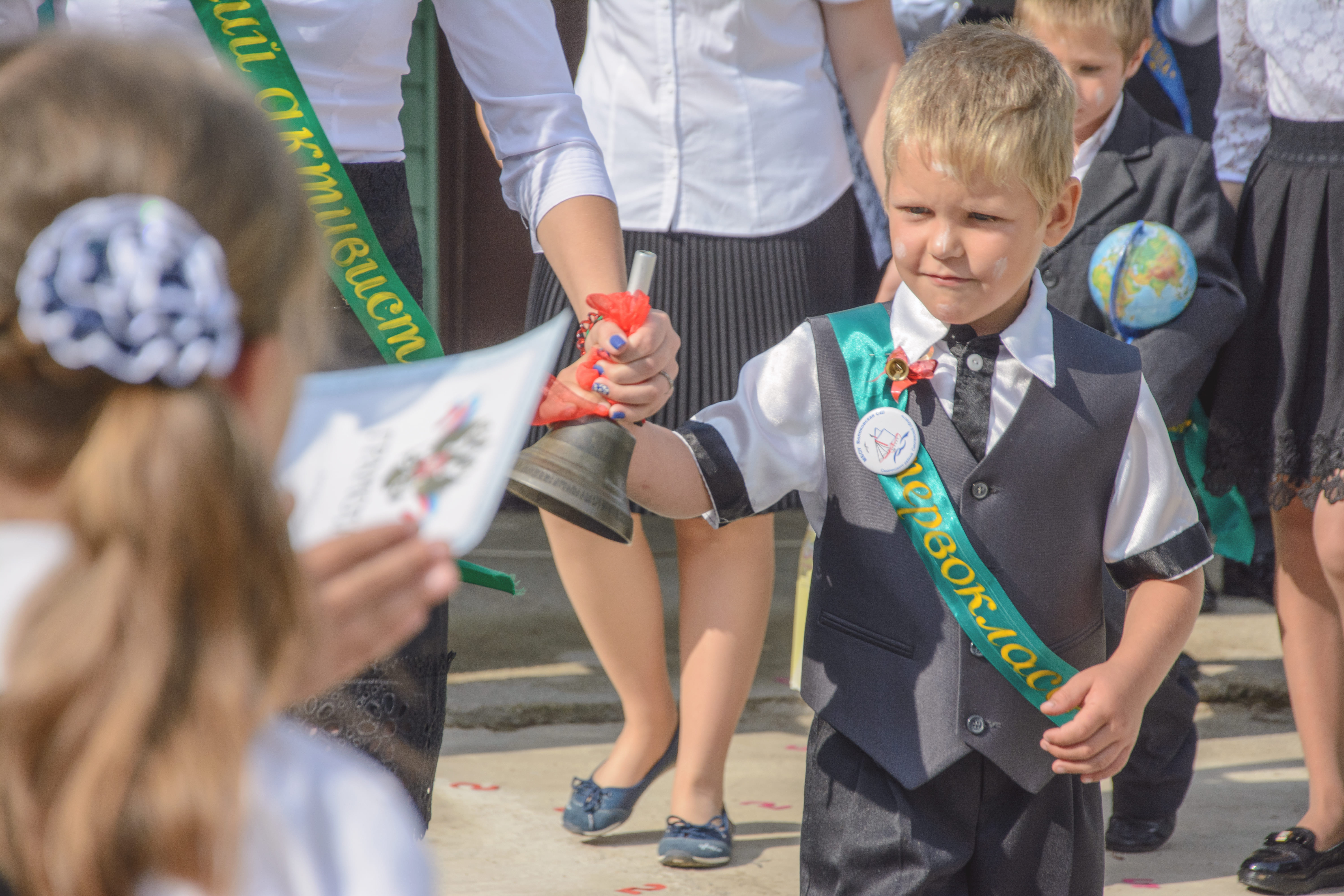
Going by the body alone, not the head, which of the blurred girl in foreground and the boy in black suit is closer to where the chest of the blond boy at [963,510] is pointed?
the blurred girl in foreground

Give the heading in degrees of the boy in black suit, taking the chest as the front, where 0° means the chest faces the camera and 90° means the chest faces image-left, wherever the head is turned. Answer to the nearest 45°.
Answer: approximately 45°

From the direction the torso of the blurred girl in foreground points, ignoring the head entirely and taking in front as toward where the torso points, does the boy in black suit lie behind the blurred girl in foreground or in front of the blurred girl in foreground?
in front

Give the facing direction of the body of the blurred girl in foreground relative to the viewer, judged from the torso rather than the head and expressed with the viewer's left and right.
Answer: facing away from the viewer and to the right of the viewer

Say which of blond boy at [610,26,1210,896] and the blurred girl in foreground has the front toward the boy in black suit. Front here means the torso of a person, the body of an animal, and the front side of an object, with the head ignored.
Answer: the blurred girl in foreground

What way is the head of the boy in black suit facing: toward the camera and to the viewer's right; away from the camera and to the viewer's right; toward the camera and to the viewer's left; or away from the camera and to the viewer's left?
toward the camera and to the viewer's left

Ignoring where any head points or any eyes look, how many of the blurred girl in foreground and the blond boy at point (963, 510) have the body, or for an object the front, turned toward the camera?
1

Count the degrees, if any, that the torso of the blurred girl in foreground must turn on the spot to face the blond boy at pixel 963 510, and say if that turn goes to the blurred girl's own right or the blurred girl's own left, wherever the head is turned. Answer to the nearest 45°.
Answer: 0° — they already face them

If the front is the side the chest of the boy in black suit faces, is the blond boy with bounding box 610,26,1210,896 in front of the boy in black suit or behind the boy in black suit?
in front

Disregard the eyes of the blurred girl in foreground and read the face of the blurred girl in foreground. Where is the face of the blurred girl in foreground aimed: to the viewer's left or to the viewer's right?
to the viewer's right

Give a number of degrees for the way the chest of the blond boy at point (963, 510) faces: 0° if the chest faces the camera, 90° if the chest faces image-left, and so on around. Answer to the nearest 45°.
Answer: approximately 0°

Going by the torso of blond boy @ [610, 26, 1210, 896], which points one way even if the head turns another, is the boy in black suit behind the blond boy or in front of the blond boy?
behind

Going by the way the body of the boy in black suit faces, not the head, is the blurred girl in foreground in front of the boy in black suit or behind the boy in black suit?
in front

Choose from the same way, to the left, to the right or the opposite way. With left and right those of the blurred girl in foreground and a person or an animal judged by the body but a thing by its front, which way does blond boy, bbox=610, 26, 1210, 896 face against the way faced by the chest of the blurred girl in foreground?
the opposite way
